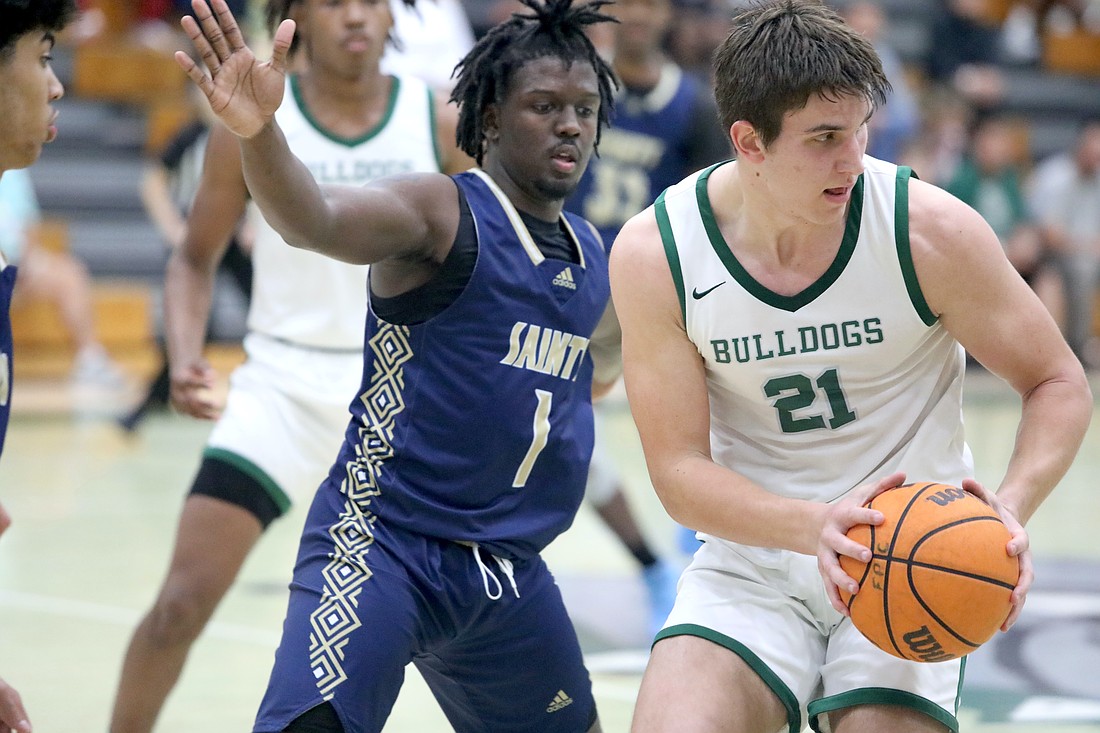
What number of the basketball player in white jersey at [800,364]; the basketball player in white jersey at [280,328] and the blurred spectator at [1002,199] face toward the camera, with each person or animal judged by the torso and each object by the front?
3

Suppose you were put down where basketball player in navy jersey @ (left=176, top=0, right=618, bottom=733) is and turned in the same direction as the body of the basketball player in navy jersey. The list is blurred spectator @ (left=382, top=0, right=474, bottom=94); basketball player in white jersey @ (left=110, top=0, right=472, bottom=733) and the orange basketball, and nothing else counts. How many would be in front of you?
1

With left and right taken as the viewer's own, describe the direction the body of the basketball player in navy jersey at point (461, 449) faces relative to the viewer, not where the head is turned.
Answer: facing the viewer and to the right of the viewer

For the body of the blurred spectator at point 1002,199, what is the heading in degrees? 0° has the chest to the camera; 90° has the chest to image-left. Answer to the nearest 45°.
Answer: approximately 0°

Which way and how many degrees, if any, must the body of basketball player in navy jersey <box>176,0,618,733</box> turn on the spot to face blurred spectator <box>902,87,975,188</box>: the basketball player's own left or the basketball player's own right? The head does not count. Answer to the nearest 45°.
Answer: approximately 90° to the basketball player's own left

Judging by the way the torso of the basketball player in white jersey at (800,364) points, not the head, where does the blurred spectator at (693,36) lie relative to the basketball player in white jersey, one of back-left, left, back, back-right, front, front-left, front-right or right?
back

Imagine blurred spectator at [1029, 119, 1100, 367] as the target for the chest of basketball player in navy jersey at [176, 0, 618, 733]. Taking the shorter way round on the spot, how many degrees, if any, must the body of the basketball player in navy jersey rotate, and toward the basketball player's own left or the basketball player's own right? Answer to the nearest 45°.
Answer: approximately 90° to the basketball player's own left

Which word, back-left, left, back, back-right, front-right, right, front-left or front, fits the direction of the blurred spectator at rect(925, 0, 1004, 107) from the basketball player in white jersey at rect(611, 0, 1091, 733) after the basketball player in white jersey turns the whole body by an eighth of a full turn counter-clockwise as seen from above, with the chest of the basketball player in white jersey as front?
back-left

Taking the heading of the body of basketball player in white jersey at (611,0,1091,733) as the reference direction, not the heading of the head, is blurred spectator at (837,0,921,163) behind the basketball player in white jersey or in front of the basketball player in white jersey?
behind
